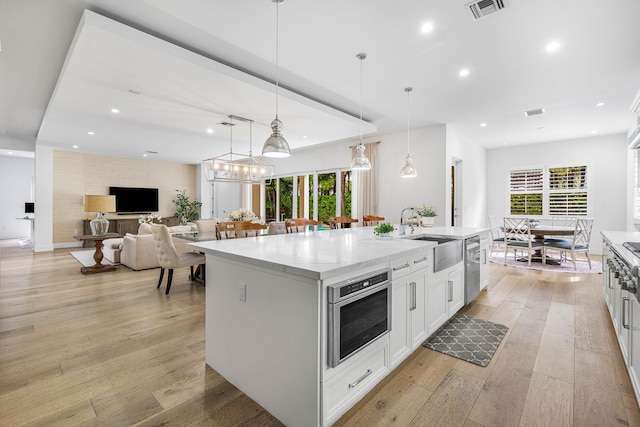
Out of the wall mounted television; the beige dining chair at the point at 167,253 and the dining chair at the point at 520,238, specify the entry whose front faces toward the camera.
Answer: the wall mounted television

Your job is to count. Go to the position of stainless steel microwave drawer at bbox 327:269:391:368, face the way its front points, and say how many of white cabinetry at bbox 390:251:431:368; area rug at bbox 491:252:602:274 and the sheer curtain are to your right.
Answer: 0

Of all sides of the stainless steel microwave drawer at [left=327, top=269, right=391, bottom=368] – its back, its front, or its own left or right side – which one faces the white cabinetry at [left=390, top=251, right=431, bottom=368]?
left

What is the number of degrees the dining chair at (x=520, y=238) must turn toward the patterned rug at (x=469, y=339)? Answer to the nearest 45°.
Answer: approximately 135° to its right

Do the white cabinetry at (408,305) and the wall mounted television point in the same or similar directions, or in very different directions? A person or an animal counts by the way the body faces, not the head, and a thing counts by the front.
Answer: same or similar directions

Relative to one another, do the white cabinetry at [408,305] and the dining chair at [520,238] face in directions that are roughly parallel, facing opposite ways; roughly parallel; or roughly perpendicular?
roughly perpendicular

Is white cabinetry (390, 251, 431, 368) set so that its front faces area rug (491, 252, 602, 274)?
no

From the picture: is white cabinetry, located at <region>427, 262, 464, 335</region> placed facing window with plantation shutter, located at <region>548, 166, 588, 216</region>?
no

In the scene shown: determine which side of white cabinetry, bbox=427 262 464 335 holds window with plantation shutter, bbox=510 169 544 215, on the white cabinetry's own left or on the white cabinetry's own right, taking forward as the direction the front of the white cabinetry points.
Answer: on the white cabinetry's own left

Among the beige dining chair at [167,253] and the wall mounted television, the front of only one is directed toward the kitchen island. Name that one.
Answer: the wall mounted television

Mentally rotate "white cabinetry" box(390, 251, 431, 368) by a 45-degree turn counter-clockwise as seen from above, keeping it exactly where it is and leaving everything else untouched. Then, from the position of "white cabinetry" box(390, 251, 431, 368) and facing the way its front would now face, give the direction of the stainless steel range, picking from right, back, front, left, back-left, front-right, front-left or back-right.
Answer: front

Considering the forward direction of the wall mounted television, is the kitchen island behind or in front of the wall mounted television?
in front

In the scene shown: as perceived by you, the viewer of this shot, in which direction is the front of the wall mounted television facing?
facing the viewer

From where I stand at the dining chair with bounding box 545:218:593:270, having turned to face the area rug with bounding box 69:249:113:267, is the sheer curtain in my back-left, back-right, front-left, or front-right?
front-right

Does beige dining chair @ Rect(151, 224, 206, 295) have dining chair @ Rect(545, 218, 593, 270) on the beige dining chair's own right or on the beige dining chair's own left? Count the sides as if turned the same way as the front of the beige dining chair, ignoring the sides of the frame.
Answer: on the beige dining chair's own right

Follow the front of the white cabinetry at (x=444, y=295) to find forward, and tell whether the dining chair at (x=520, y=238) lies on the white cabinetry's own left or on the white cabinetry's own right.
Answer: on the white cabinetry's own left

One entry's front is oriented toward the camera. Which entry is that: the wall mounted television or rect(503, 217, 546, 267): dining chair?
the wall mounted television

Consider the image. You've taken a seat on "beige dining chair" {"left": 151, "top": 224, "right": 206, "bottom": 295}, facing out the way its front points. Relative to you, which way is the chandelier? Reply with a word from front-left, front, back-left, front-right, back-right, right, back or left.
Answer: front

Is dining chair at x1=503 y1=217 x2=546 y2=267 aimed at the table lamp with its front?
no

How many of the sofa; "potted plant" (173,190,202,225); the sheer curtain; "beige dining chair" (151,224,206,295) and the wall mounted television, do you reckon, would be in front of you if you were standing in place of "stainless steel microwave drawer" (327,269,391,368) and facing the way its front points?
0

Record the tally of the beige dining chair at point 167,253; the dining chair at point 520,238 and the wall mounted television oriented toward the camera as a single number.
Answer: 1
